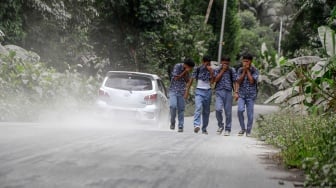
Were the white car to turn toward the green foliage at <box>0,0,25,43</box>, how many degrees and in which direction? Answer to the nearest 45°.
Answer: approximately 45° to its left

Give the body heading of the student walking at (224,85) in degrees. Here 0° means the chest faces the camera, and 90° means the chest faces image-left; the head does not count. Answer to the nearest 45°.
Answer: approximately 0°

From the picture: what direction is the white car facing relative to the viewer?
away from the camera

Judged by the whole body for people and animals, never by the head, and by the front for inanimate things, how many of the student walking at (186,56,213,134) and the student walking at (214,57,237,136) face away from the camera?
0

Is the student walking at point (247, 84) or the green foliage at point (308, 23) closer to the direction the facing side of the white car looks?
the green foliage

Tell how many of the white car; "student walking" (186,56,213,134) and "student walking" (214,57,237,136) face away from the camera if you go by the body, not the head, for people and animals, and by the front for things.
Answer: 1

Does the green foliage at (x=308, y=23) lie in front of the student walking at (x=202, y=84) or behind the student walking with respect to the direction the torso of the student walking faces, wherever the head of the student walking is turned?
behind

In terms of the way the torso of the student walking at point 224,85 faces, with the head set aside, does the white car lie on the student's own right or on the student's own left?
on the student's own right
